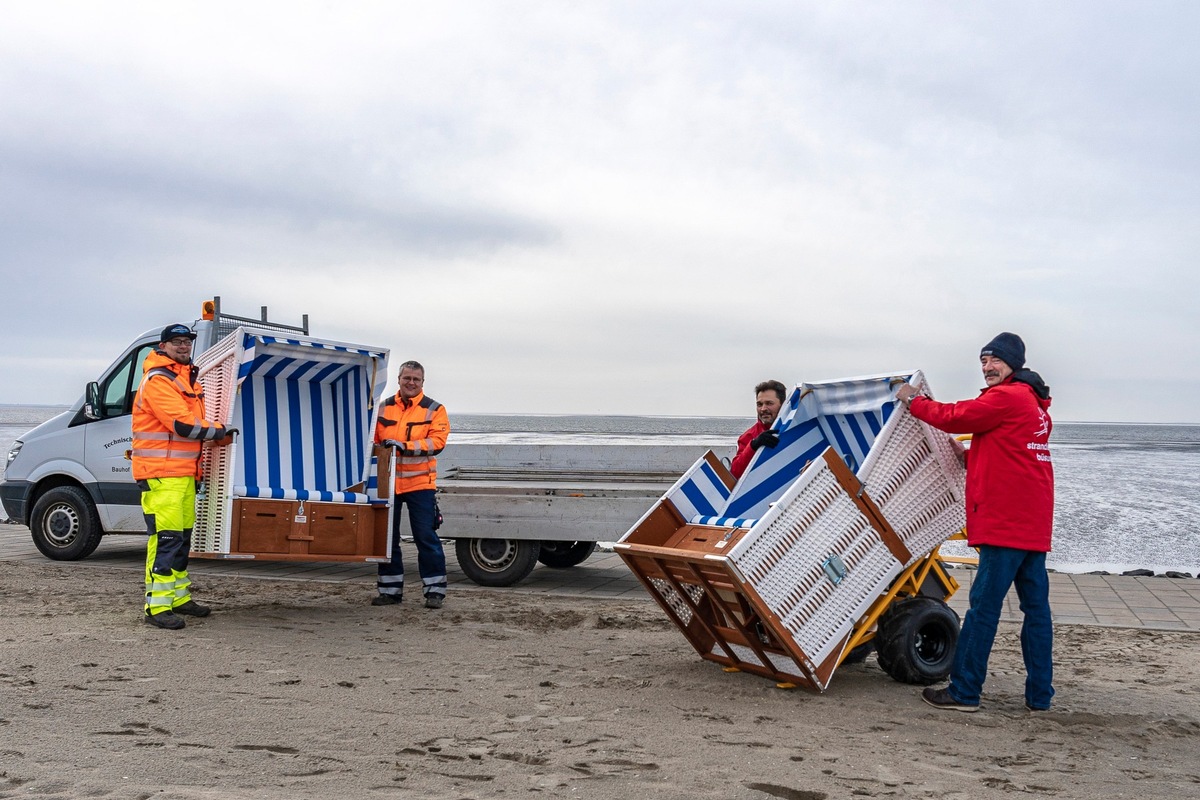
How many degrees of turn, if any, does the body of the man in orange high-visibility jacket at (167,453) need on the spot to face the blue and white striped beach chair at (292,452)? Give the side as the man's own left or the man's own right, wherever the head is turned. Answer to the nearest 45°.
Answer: approximately 90° to the man's own left

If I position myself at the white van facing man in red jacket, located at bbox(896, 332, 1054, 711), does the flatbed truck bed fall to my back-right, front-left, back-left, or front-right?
front-left

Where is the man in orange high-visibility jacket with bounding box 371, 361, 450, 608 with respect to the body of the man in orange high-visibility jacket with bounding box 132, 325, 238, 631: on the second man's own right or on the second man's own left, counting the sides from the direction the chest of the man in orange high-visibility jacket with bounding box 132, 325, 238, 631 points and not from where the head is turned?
on the second man's own left

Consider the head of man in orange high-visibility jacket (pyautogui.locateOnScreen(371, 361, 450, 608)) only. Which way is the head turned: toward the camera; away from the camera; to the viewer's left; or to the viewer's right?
toward the camera

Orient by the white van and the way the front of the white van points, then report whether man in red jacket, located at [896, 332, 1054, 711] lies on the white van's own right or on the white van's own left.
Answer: on the white van's own left

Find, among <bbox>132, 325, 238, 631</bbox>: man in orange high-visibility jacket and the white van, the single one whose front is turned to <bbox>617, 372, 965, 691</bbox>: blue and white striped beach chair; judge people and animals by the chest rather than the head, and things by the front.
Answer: the man in orange high-visibility jacket

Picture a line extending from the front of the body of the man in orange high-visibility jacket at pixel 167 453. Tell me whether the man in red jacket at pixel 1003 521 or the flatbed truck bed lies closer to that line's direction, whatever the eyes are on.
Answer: the man in red jacket

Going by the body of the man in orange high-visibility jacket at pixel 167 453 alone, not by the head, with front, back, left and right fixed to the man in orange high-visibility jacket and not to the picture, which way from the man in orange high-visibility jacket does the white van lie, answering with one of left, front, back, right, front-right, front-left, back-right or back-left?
back-left

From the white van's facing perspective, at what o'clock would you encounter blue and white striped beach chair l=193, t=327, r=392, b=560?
The blue and white striped beach chair is roughly at 8 o'clock from the white van.

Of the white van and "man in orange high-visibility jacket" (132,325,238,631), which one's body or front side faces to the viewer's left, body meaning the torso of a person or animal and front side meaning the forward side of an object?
the white van

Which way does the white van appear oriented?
to the viewer's left

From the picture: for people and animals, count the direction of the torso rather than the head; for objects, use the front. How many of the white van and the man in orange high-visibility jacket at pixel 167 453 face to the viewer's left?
1

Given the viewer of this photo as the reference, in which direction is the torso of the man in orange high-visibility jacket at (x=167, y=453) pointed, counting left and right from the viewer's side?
facing the viewer and to the right of the viewer

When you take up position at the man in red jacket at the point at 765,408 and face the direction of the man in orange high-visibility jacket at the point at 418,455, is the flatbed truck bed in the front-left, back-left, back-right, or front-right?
front-right

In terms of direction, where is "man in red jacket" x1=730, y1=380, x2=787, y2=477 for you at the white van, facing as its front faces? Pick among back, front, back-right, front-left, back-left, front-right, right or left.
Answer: back-left

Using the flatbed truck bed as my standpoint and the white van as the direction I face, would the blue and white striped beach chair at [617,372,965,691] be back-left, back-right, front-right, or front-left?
back-left

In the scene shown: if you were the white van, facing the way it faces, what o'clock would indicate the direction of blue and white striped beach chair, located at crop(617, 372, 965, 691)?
The blue and white striped beach chair is roughly at 8 o'clock from the white van.
